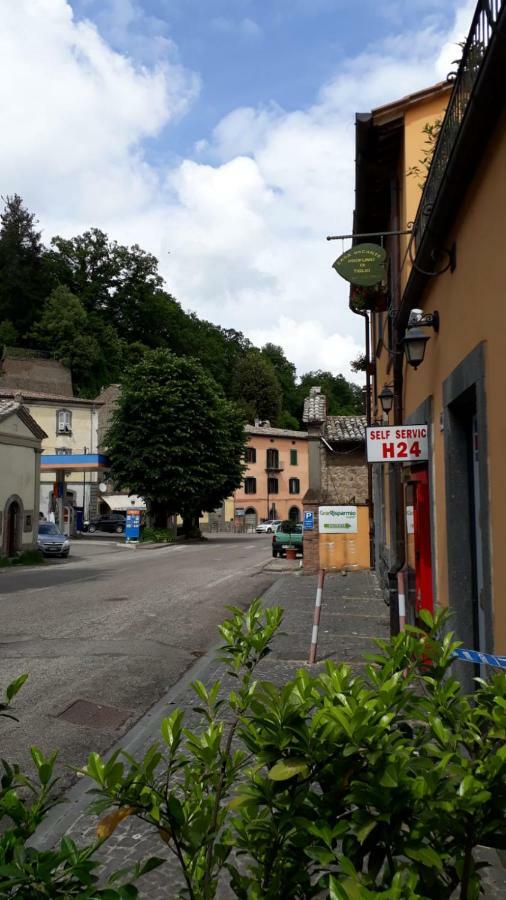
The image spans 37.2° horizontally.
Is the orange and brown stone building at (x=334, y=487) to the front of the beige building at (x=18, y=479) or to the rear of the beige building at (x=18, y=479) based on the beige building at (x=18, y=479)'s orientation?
to the front

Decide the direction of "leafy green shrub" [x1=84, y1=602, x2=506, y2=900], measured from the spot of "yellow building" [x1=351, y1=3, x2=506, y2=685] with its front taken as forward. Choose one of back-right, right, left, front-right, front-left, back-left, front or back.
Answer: left

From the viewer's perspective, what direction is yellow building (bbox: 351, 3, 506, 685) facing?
to the viewer's left

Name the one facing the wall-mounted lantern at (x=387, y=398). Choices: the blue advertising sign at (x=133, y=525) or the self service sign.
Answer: the blue advertising sign

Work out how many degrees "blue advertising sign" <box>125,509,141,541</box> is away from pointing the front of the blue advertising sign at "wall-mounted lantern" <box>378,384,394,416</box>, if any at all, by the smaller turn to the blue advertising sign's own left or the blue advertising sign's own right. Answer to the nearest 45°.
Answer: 0° — it already faces it

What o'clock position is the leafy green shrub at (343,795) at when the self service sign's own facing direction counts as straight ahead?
The leafy green shrub is roughly at 12 o'clock from the self service sign.

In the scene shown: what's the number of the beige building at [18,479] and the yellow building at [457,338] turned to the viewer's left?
1

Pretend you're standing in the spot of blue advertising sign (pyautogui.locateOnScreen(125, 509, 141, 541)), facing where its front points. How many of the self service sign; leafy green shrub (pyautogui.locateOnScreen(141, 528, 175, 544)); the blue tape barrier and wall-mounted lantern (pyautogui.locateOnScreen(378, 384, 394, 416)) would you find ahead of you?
3

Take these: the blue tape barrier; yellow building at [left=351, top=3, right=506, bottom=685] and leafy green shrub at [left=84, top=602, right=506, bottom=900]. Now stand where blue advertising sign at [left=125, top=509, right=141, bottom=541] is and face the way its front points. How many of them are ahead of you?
3

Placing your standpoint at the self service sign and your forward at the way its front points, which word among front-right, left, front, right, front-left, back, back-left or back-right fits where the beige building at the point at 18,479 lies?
back-right

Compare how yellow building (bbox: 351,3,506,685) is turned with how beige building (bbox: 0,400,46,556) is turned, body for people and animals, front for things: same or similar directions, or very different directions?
very different directions

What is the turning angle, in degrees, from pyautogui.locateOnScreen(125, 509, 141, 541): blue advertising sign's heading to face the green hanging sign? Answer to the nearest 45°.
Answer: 0° — it already faces it
